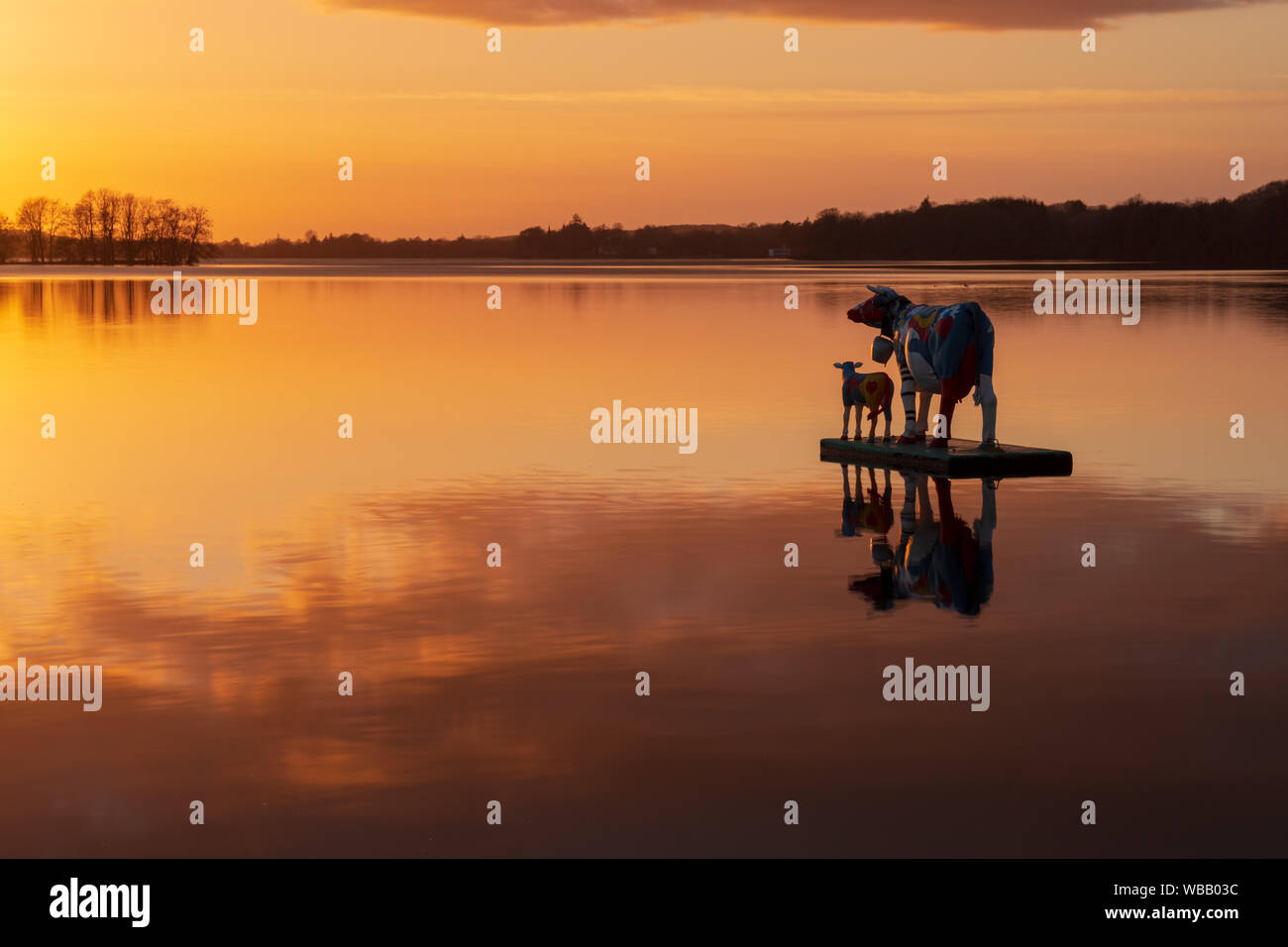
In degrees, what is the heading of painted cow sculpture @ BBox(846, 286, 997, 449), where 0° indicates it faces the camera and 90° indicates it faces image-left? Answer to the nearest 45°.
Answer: approximately 135°

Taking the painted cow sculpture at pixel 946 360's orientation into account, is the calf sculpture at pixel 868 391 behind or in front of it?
in front
